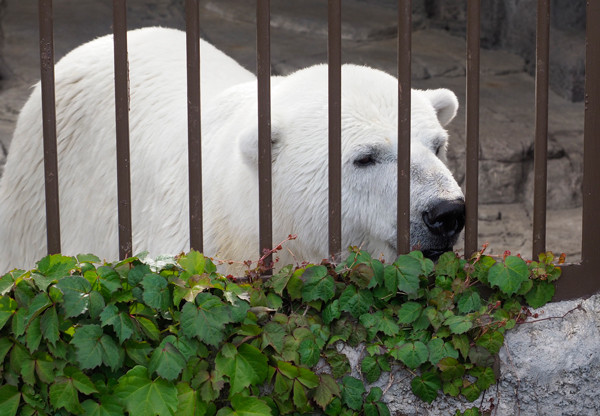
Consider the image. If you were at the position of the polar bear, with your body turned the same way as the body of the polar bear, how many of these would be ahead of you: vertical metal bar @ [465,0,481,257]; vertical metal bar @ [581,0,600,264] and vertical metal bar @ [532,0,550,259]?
3

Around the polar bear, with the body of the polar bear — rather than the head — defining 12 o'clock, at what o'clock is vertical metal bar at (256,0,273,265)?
The vertical metal bar is roughly at 1 o'clock from the polar bear.

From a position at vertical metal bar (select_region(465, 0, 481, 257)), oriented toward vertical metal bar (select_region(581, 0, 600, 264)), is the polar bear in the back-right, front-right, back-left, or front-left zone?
back-left

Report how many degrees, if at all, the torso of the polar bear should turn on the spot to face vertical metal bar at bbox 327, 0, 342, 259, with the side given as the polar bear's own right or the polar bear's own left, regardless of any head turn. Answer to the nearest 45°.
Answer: approximately 45° to the polar bear's own right

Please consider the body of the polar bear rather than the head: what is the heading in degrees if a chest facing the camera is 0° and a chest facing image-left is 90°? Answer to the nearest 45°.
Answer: approximately 315°

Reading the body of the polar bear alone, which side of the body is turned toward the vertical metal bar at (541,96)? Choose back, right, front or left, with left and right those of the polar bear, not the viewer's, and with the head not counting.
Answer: front

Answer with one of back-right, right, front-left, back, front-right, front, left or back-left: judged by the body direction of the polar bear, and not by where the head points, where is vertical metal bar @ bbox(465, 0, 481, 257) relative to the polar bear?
front

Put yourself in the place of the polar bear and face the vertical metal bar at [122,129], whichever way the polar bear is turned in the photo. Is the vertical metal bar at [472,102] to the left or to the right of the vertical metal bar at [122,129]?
left

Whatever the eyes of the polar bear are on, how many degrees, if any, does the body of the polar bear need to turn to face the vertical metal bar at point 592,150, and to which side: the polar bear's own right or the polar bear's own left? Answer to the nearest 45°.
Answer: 0° — it already faces it

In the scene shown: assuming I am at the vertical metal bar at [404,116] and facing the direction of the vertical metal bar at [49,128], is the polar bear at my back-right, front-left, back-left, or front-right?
front-right

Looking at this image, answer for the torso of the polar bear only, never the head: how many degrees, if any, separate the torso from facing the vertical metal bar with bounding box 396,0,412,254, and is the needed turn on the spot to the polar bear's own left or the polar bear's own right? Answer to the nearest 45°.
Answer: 0° — it already faces it
